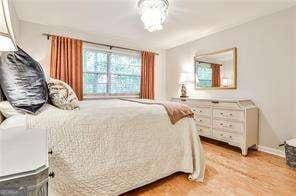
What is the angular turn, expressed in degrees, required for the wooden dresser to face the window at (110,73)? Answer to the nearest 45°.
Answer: approximately 45° to its right

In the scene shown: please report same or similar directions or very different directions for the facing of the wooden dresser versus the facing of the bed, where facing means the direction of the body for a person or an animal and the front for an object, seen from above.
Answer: very different directions

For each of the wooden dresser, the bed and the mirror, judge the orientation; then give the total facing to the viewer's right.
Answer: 1

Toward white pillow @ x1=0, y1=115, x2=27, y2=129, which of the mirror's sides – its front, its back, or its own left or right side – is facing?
front

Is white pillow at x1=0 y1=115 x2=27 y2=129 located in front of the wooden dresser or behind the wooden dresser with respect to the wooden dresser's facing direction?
in front

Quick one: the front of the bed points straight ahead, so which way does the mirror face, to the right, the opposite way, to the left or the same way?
the opposite way

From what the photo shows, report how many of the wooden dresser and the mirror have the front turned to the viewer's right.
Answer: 0

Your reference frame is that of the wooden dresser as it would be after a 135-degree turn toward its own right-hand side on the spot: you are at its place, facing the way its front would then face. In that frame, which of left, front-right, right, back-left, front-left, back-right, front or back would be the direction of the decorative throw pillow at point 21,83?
back-left

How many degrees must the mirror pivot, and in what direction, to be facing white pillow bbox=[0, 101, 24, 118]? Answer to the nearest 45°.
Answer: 0° — it already faces it

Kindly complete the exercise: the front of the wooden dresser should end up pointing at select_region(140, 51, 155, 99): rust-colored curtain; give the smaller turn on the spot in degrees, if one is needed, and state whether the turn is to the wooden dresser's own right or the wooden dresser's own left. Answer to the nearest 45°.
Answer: approximately 90° to the wooden dresser's own right

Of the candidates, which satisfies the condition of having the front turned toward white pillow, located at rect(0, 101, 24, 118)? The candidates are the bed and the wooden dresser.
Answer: the wooden dresser

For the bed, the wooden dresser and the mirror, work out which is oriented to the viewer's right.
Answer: the bed

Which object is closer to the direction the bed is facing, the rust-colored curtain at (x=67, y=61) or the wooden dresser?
the wooden dresser

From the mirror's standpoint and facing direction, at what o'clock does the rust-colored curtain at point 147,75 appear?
The rust-colored curtain is roughly at 2 o'clock from the mirror.

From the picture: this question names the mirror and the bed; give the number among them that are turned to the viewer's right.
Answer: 1

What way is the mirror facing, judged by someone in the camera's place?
facing the viewer and to the left of the viewer

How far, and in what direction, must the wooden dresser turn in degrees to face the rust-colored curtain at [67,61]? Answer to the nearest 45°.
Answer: approximately 45° to its right

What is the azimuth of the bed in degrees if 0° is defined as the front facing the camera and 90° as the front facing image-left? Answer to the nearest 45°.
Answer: approximately 270°
